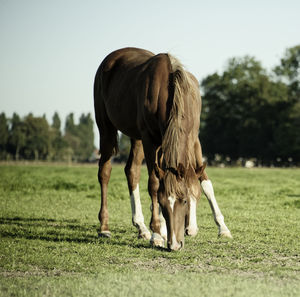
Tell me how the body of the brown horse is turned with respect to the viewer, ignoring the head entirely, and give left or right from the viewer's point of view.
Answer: facing the viewer and to the right of the viewer
